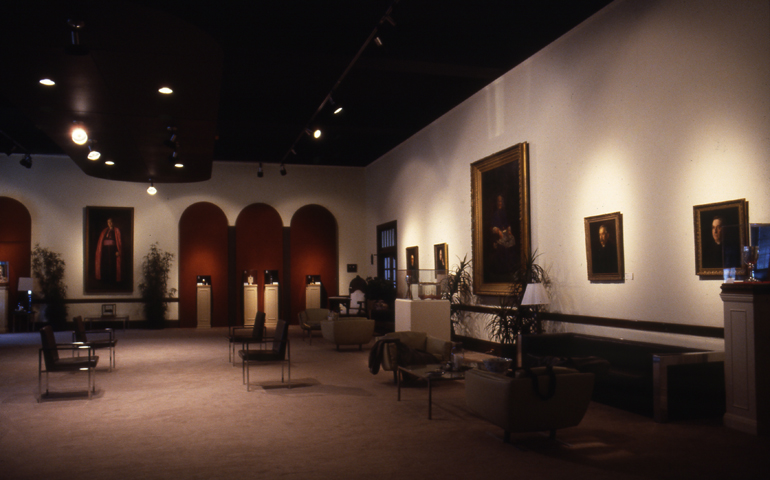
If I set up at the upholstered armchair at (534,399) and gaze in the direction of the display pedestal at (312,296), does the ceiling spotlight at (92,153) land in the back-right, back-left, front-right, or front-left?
front-left

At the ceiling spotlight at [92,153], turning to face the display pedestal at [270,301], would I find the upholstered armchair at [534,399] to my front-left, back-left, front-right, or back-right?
back-right

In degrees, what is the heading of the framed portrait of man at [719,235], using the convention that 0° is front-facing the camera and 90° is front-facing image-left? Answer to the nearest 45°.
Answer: approximately 45°

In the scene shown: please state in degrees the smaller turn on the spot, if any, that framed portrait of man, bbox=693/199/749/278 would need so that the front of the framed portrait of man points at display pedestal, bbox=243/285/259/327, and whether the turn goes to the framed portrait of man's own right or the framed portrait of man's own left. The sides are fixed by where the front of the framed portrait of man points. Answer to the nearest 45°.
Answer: approximately 90° to the framed portrait of man's own right

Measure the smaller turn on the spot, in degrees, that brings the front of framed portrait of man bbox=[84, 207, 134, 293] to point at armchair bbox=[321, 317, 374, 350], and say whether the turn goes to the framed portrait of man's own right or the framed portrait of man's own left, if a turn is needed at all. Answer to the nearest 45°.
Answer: approximately 45° to the framed portrait of man's own left

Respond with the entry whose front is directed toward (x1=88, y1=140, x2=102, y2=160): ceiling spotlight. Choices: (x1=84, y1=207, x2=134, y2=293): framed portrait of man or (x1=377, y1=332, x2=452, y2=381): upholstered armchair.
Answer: the framed portrait of man

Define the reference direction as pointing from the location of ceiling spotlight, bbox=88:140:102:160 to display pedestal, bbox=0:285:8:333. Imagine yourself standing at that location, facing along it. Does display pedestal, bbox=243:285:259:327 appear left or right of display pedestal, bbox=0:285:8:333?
right

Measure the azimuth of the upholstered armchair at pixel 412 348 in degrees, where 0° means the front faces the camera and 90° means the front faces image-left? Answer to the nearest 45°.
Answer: approximately 315°

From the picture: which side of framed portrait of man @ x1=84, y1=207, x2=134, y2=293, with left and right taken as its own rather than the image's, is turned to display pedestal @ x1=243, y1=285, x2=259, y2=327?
left

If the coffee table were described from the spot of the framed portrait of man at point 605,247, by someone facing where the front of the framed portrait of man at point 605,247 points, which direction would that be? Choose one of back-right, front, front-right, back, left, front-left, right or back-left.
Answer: front

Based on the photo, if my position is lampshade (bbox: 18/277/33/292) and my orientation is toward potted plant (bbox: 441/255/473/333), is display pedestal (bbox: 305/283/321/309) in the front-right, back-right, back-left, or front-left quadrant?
front-left

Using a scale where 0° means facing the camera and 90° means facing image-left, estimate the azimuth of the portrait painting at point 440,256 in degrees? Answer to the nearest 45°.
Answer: approximately 45°

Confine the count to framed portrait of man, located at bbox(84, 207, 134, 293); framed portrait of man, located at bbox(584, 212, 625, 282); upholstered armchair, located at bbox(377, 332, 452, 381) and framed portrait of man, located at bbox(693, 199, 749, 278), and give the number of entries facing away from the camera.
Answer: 0

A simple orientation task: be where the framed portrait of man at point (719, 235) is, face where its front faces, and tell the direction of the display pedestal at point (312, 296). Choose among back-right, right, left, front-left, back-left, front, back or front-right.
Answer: right

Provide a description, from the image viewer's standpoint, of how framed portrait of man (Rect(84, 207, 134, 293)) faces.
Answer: facing the viewer

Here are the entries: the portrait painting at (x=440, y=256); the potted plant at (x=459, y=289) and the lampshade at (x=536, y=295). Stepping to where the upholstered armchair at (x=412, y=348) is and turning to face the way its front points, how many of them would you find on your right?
0

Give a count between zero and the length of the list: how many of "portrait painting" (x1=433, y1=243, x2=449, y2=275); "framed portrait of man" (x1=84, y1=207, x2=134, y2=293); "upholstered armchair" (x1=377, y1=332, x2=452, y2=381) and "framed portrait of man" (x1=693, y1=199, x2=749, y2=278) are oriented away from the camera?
0
